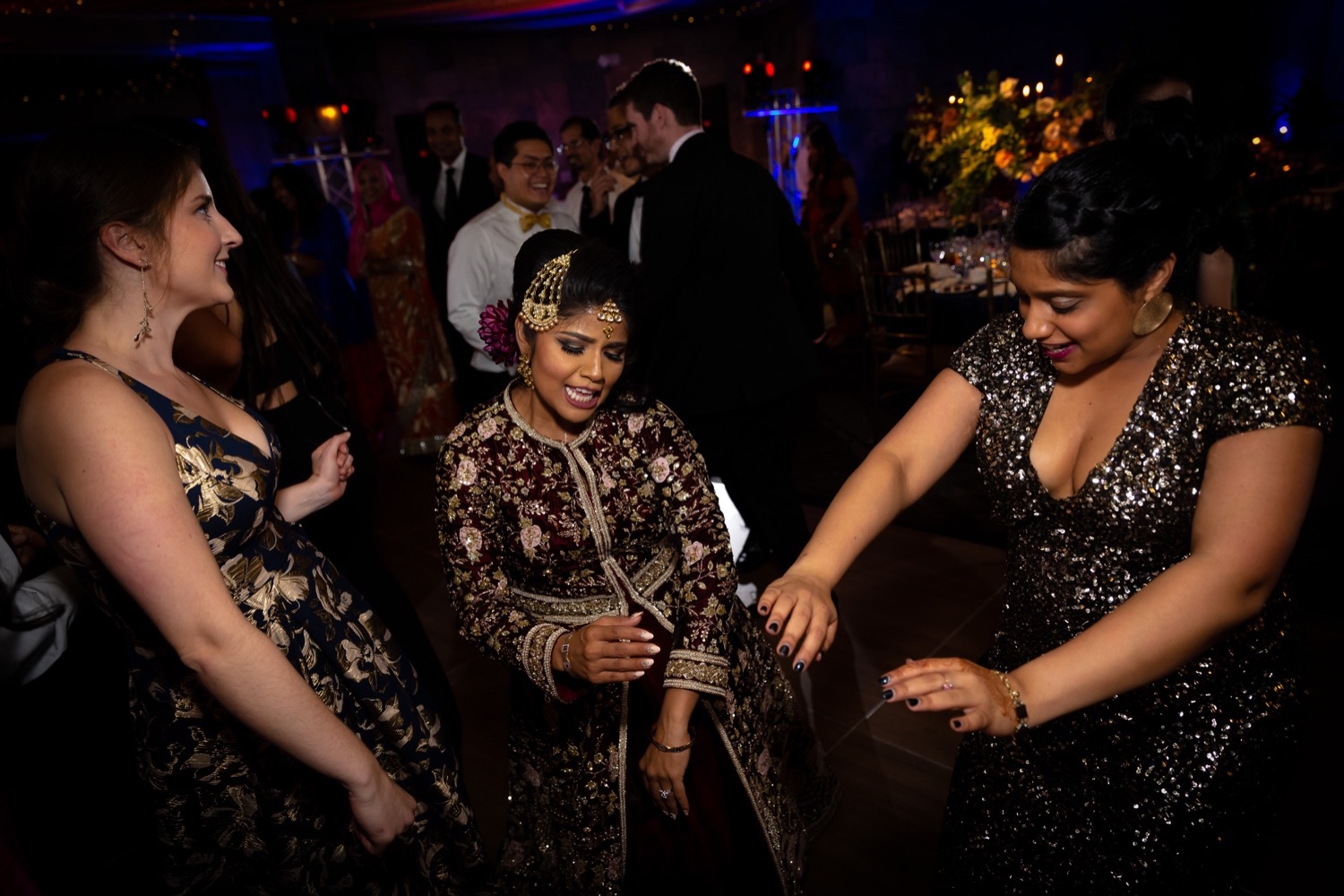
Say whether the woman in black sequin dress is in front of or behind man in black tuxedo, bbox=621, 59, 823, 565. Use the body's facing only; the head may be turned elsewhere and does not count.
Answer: behind

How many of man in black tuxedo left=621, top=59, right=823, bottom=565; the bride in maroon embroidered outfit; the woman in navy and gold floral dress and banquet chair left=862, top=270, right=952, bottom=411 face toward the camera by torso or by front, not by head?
1

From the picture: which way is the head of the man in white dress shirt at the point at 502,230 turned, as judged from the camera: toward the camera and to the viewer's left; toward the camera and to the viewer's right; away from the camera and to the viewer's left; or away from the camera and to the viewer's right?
toward the camera and to the viewer's right

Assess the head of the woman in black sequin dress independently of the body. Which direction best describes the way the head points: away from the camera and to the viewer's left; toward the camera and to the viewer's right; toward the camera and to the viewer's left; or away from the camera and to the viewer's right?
toward the camera and to the viewer's left

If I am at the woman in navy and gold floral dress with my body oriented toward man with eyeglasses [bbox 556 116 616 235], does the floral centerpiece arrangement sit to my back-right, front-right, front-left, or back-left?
front-right

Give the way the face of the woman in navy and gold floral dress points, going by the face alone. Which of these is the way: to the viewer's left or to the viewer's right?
to the viewer's right

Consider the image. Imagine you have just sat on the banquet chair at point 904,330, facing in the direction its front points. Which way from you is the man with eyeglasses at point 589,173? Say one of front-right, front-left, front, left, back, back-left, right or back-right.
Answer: back-left

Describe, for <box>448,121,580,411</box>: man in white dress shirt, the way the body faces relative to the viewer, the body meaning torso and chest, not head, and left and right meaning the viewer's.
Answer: facing the viewer and to the right of the viewer

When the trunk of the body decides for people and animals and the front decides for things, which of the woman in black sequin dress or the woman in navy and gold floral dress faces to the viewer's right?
the woman in navy and gold floral dress

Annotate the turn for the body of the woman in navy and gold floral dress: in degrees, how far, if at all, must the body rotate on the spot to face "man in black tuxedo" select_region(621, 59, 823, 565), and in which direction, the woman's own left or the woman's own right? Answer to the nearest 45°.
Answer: approximately 45° to the woman's own left

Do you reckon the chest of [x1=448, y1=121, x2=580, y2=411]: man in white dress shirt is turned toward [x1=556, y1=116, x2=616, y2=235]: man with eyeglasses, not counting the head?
no

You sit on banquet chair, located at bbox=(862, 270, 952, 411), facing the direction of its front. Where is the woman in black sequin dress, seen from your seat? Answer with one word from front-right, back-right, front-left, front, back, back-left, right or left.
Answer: back-right

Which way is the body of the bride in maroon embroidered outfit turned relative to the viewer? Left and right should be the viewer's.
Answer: facing the viewer

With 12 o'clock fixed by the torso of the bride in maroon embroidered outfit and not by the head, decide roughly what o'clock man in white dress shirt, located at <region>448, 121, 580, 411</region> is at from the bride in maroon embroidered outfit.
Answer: The man in white dress shirt is roughly at 6 o'clock from the bride in maroon embroidered outfit.

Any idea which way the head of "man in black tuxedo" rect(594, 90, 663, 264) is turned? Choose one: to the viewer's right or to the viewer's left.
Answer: to the viewer's left

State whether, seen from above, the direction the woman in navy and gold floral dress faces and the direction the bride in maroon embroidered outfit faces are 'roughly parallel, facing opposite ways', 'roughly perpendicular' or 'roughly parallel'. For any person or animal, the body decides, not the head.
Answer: roughly perpendicular

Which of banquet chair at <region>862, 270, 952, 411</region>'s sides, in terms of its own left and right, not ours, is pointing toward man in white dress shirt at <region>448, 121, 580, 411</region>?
back

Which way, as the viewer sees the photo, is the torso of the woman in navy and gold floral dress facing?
to the viewer's right

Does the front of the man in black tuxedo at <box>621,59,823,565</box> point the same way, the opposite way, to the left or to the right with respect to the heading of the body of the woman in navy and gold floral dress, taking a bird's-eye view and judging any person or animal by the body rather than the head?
to the left
